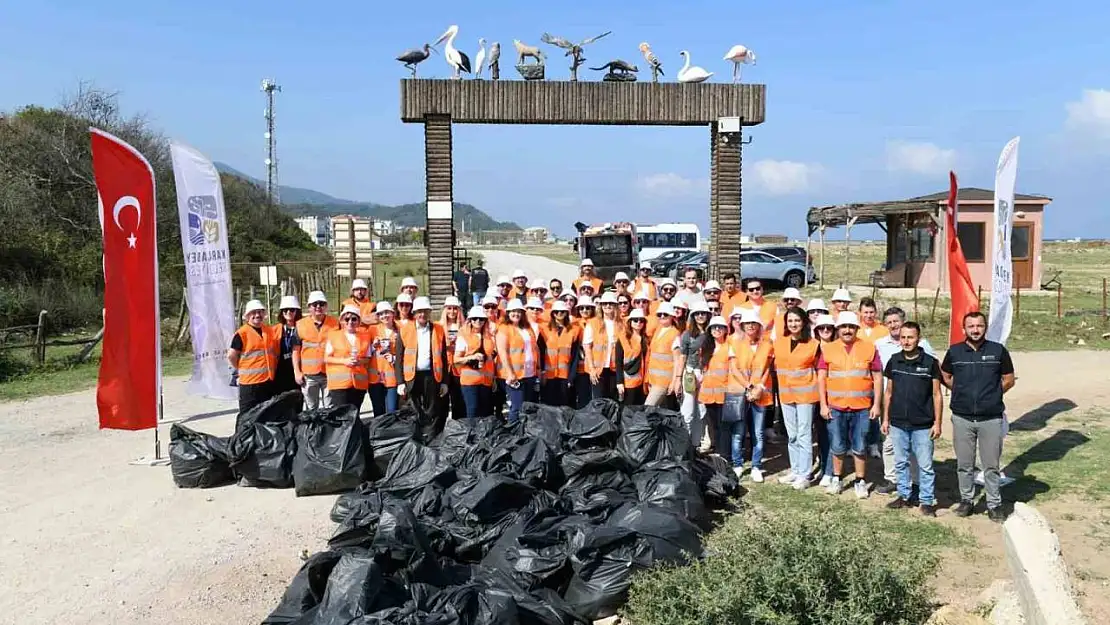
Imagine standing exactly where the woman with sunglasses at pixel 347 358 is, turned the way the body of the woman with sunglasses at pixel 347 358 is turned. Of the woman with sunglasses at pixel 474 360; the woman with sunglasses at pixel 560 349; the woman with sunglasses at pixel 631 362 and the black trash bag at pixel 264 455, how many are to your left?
3

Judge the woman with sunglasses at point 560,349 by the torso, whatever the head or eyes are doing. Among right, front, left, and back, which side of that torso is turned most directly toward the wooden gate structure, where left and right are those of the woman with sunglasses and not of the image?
back

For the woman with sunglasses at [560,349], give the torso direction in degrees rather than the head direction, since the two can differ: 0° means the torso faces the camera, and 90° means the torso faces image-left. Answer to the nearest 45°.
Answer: approximately 0°

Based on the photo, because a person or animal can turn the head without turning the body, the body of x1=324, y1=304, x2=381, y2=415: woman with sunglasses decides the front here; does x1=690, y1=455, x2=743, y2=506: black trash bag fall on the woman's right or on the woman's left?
on the woman's left

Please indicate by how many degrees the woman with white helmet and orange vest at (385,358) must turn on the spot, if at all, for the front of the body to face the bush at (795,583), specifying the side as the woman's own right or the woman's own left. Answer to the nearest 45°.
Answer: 0° — they already face it

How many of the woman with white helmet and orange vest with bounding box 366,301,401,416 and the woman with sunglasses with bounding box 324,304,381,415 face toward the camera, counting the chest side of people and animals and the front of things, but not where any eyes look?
2
